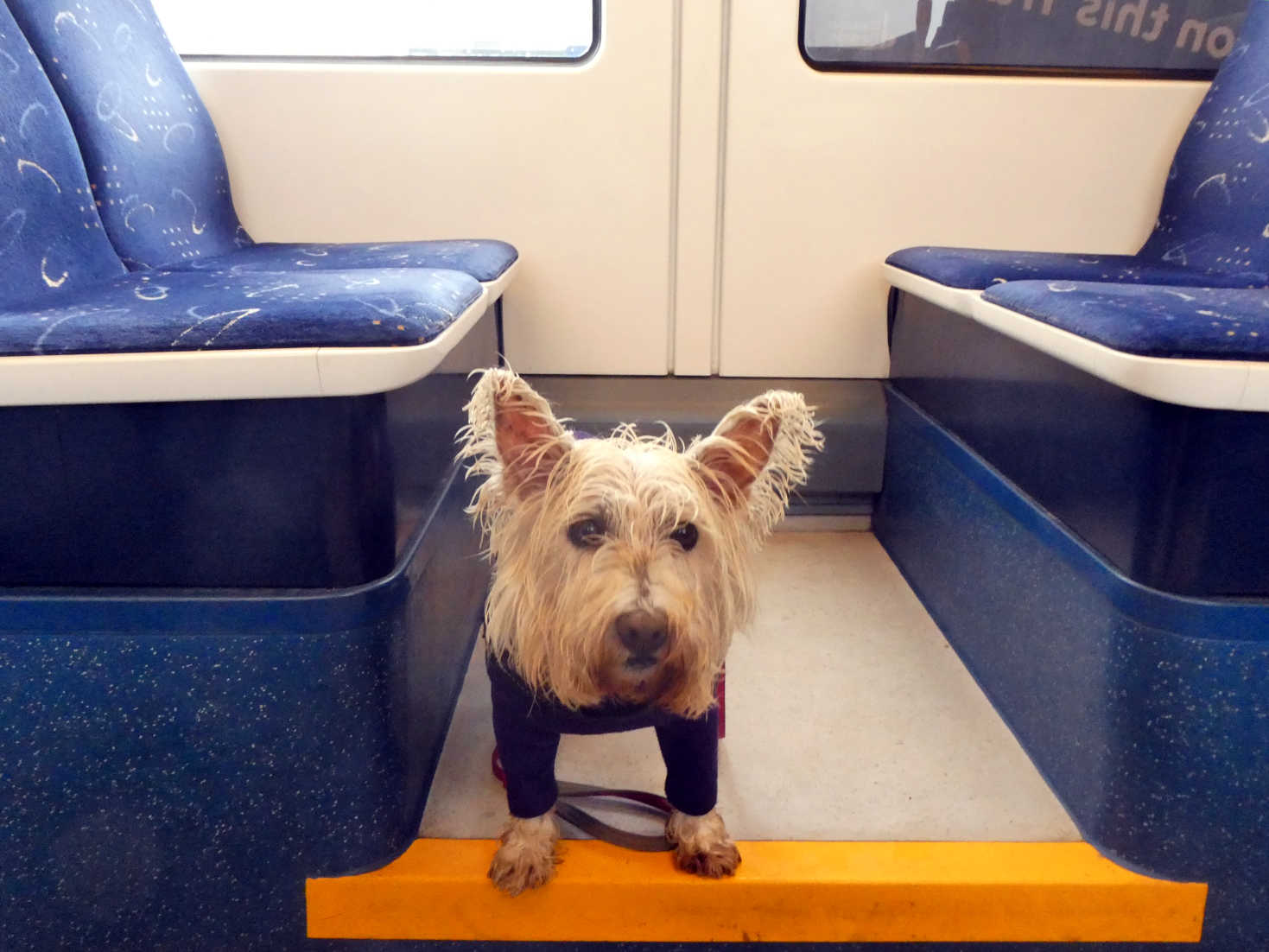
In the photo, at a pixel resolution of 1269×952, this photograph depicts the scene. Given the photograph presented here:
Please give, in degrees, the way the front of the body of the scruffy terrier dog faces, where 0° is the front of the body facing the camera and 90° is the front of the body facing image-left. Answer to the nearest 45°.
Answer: approximately 0°

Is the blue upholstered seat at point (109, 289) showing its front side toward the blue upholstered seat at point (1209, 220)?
yes

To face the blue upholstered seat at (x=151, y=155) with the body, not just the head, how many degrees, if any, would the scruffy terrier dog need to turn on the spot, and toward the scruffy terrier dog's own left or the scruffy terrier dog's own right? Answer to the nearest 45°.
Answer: approximately 135° to the scruffy terrier dog's own right

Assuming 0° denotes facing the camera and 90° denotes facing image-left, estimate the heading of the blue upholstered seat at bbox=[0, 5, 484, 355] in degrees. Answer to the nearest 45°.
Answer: approximately 270°

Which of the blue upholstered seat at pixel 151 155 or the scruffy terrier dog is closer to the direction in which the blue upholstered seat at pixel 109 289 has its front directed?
the scruffy terrier dog

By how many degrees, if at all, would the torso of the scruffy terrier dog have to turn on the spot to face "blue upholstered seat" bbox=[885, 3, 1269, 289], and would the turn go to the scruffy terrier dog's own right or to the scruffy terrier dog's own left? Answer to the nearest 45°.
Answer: approximately 135° to the scruffy terrier dog's own left

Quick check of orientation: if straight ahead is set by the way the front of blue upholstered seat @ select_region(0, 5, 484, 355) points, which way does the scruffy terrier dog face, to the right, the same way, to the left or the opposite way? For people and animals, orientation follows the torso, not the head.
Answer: to the right

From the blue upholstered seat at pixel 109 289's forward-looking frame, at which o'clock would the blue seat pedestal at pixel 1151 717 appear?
The blue seat pedestal is roughly at 1 o'clock from the blue upholstered seat.

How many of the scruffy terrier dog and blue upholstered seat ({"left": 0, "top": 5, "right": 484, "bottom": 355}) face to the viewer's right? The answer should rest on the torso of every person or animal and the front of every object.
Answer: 1

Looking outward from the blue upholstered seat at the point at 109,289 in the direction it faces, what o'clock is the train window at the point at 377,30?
The train window is roughly at 10 o'clock from the blue upholstered seat.

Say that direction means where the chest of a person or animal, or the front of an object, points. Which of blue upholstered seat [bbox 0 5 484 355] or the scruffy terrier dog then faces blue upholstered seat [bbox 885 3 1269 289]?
blue upholstered seat [bbox 0 5 484 355]

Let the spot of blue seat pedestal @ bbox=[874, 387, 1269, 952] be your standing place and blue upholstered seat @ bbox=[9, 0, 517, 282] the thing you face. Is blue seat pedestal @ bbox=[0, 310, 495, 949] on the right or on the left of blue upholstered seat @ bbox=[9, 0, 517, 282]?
left

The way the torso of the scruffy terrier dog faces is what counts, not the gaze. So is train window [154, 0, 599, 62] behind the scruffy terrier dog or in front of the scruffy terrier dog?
behind
